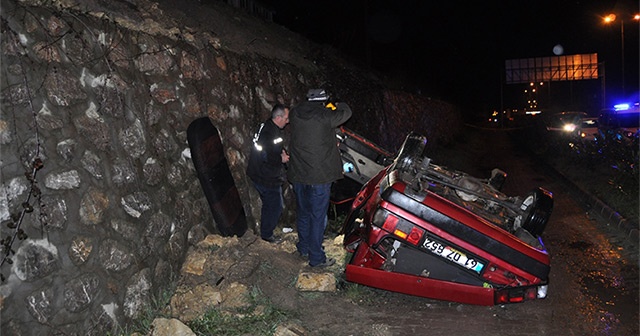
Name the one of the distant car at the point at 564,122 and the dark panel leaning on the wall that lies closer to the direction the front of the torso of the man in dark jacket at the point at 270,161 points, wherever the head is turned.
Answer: the distant car

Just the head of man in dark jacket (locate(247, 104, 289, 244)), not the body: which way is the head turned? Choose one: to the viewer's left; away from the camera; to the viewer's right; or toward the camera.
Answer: to the viewer's right

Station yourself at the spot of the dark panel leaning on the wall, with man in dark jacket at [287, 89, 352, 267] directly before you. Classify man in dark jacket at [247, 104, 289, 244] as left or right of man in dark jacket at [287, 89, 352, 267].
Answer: left

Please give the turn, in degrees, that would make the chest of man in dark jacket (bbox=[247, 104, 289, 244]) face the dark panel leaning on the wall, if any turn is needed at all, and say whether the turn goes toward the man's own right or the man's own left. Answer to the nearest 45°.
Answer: approximately 135° to the man's own right

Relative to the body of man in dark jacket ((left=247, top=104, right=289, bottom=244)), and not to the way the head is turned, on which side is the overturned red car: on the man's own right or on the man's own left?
on the man's own right

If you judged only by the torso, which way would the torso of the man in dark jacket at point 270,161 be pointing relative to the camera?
to the viewer's right

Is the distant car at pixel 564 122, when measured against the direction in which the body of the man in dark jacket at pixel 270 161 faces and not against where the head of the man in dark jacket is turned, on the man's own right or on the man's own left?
on the man's own left
